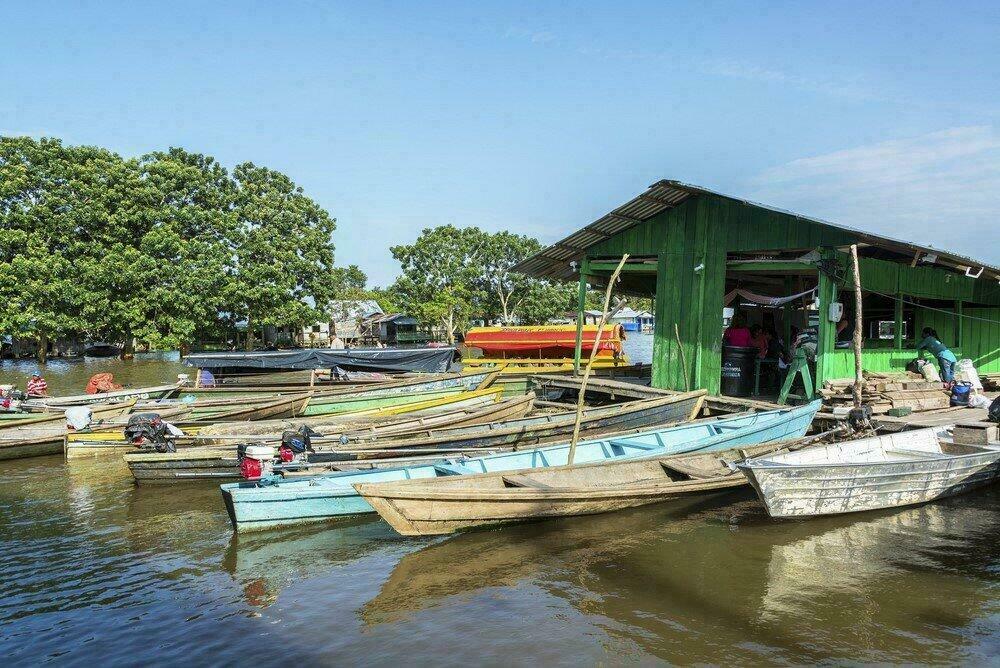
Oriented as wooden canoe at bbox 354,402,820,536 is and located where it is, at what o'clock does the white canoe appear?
The white canoe is roughly at 7 o'clock from the wooden canoe.

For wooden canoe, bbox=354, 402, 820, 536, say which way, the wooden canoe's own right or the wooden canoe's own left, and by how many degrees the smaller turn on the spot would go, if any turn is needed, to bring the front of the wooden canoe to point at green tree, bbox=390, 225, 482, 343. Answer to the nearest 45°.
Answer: approximately 135° to the wooden canoe's own right

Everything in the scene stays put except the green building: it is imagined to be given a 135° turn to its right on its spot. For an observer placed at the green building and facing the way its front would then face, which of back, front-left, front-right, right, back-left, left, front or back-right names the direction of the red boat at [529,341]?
front

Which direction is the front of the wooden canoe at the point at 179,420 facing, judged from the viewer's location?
facing away from the viewer and to the right of the viewer

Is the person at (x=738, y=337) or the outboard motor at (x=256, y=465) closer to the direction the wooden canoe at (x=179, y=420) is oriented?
the person

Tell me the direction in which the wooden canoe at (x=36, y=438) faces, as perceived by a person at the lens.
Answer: facing away from the viewer and to the right of the viewer
